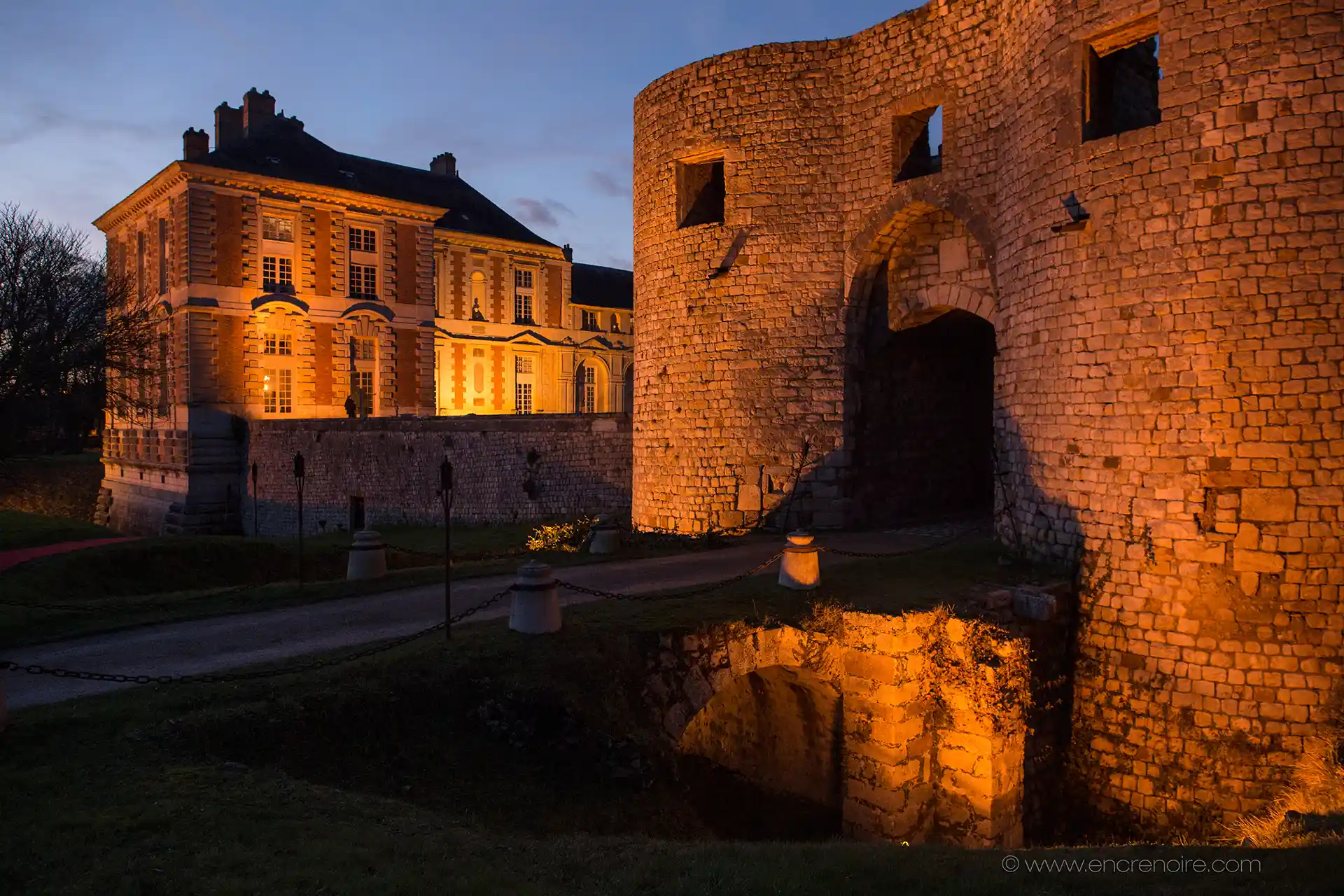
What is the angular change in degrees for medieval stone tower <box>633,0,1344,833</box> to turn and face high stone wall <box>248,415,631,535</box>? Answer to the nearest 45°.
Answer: approximately 90° to its right

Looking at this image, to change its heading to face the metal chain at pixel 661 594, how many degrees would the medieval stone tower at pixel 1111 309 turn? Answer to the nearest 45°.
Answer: approximately 45° to its right

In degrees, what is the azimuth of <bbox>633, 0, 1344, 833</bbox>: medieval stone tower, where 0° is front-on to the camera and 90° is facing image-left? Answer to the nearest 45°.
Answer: approximately 45°

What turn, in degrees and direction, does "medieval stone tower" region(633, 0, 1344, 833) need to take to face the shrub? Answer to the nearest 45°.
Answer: approximately 90° to its right
